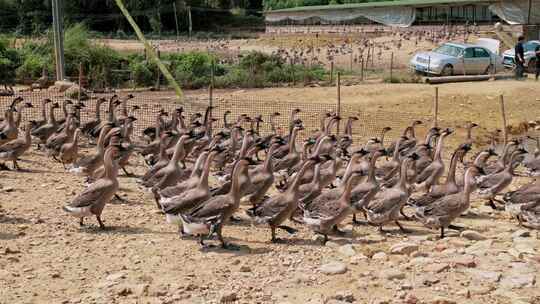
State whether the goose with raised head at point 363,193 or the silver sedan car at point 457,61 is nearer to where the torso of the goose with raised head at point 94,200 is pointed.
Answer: the goose with raised head

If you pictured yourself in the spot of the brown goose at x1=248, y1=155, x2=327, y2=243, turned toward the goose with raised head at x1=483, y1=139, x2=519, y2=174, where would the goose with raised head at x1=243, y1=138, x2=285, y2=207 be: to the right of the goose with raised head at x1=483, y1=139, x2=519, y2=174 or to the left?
left
